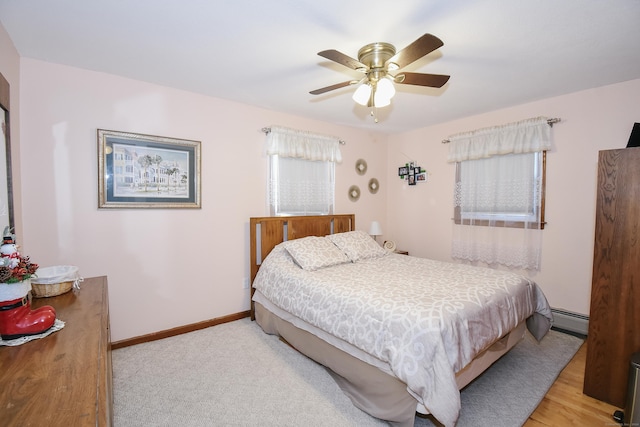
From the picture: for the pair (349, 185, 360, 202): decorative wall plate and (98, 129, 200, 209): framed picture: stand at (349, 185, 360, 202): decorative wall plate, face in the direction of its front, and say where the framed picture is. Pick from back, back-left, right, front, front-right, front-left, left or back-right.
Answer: right

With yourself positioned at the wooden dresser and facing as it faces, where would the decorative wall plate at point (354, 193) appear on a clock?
The decorative wall plate is roughly at 11 o'clock from the wooden dresser.

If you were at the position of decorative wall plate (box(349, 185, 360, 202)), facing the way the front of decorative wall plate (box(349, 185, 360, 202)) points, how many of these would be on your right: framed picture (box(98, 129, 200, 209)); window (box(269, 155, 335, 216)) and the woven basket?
3

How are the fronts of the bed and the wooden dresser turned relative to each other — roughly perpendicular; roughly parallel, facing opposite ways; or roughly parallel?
roughly perpendicular

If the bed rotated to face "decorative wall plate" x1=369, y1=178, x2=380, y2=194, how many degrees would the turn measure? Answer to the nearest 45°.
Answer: approximately 135° to its left

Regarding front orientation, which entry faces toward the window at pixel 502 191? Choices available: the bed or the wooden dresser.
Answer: the wooden dresser

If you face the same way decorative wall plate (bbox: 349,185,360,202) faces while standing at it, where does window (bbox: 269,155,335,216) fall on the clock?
The window is roughly at 3 o'clock from the decorative wall plate.

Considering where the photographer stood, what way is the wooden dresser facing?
facing to the right of the viewer

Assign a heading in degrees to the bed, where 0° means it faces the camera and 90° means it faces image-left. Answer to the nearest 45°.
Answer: approximately 315°

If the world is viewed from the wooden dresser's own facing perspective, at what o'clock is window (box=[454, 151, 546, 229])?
The window is roughly at 12 o'clock from the wooden dresser.
